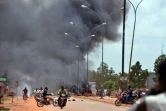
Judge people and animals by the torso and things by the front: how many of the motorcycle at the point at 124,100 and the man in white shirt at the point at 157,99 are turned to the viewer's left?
1

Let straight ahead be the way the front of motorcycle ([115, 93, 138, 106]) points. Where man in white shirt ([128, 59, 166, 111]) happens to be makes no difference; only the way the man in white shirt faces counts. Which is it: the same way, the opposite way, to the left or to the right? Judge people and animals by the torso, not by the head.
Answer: to the right

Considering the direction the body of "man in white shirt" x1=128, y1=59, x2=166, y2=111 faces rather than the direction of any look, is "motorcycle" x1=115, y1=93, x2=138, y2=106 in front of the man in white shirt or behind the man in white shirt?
in front

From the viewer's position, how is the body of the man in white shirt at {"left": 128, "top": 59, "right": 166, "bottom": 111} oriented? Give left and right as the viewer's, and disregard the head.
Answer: facing away from the viewer

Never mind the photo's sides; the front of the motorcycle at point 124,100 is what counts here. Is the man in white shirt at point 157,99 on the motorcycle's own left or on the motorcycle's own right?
on the motorcycle's own left

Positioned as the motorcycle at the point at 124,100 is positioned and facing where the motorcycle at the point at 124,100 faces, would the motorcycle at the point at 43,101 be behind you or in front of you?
in front

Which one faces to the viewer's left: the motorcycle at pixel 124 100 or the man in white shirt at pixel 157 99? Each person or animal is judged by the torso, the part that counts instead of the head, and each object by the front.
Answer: the motorcycle

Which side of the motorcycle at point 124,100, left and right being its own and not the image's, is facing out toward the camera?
left

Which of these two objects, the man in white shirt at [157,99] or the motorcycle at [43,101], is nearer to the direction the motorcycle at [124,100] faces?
the motorcycle
